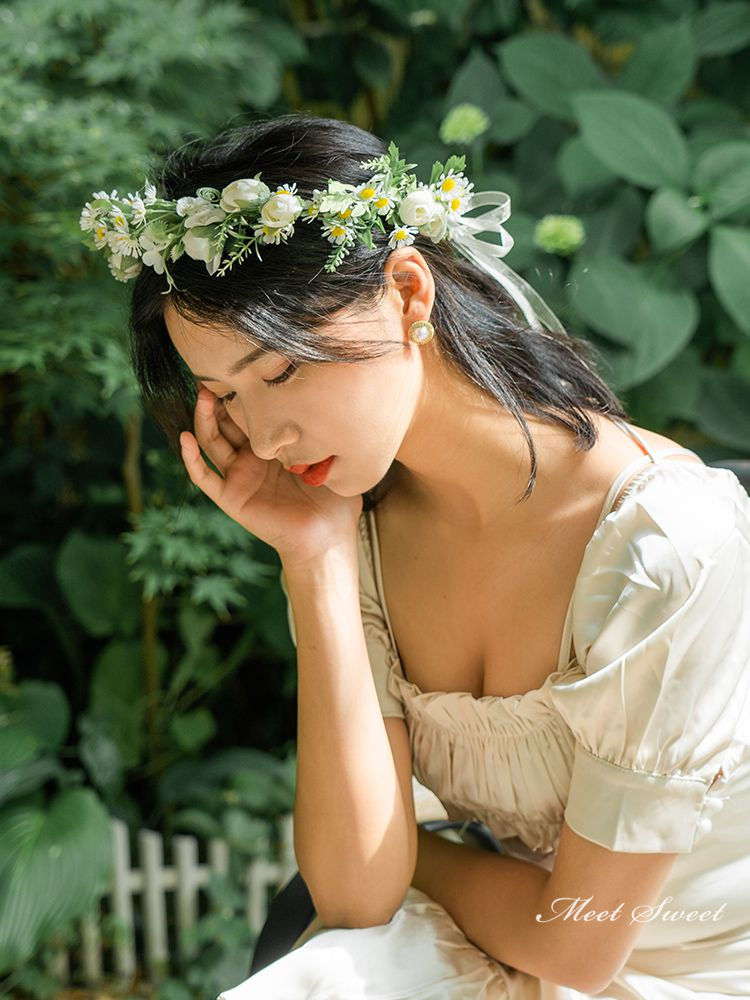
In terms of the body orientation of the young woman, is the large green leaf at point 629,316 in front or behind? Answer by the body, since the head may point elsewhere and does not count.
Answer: behind

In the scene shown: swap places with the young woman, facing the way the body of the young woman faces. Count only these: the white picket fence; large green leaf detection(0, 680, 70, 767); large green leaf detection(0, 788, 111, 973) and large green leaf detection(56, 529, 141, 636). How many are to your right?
4

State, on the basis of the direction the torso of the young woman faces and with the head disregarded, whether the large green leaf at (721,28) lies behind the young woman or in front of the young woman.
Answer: behind

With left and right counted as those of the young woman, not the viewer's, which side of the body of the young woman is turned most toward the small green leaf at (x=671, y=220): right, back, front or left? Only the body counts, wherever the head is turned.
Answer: back

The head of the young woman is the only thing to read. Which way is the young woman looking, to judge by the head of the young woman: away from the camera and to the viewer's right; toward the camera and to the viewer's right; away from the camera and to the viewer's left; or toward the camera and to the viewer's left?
toward the camera and to the viewer's left

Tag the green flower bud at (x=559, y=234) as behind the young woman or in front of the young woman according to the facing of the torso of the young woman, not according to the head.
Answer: behind

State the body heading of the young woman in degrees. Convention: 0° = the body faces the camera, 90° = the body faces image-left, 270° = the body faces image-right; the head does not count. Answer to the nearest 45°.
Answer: approximately 45°

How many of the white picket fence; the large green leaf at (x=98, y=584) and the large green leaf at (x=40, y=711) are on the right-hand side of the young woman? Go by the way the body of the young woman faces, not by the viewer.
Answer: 3

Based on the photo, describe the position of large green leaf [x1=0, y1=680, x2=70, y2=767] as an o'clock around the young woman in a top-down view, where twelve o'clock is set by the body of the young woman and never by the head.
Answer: The large green leaf is roughly at 3 o'clock from the young woman.
